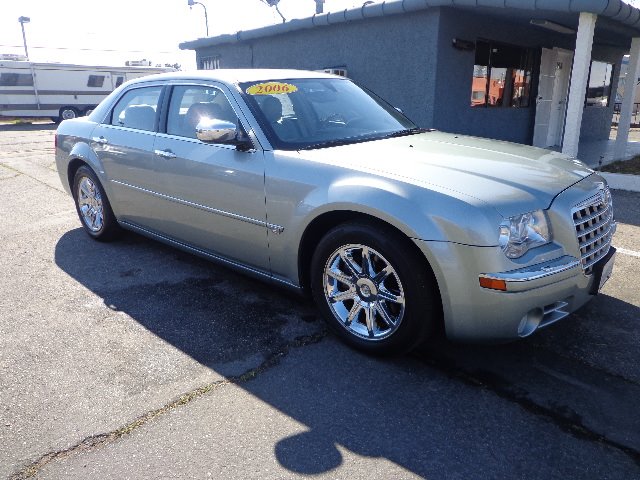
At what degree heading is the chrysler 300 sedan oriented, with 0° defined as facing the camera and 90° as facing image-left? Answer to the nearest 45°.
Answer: approximately 315°

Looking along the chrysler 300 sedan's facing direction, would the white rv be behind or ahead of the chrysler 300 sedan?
behind
